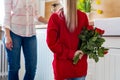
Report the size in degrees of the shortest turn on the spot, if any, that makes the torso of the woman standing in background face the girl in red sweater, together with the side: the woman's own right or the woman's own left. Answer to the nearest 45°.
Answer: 0° — they already face them

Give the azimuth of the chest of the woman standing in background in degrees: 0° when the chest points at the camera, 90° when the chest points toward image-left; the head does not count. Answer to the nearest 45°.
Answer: approximately 315°
